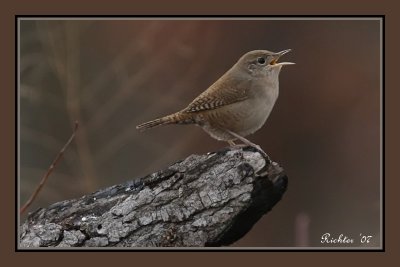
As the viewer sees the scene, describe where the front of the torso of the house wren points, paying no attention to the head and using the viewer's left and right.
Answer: facing to the right of the viewer
